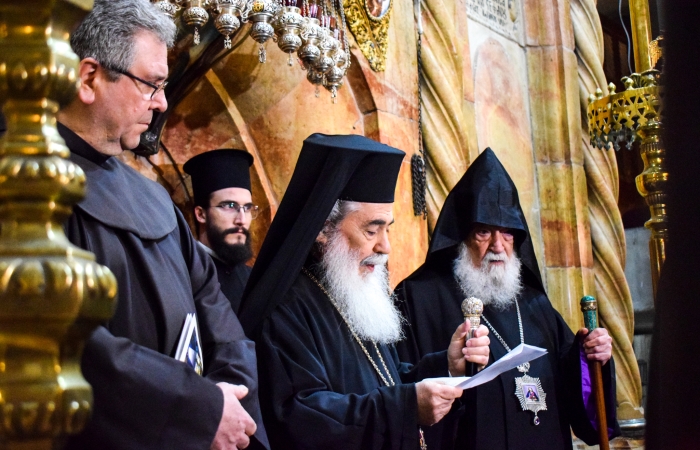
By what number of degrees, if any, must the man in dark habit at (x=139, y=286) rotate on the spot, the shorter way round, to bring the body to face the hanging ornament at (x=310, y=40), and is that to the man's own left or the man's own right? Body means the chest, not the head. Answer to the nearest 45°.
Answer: approximately 90° to the man's own left

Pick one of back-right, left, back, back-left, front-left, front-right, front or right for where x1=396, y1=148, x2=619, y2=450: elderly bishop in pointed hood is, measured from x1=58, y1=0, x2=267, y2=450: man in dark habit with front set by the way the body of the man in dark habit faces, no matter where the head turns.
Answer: left

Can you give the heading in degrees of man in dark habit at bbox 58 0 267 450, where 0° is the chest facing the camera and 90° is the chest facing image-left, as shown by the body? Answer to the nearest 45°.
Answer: approximately 315°

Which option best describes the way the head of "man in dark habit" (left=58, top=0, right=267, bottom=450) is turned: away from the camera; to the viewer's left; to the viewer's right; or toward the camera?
to the viewer's right

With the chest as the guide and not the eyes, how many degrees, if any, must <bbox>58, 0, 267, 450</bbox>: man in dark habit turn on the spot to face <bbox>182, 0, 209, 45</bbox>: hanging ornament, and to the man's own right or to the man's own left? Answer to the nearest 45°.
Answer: approximately 135° to the man's own left

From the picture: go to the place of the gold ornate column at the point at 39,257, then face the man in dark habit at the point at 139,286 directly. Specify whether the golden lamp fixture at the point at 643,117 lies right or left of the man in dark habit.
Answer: right

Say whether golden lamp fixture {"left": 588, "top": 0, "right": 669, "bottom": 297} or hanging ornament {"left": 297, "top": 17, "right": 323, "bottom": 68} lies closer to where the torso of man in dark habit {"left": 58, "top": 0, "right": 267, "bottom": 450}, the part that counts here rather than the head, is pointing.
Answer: the golden lamp fixture

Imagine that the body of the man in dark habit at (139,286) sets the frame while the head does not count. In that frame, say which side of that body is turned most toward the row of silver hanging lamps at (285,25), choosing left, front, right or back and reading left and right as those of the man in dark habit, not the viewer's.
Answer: left
